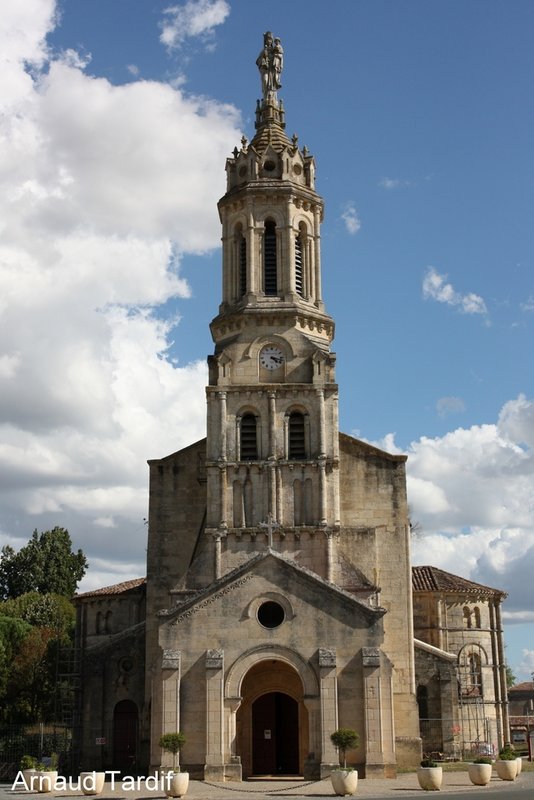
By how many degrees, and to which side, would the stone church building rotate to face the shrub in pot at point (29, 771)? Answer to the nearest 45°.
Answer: approximately 45° to its right

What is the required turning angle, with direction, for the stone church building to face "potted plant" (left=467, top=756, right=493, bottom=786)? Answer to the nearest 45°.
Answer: approximately 45° to its left

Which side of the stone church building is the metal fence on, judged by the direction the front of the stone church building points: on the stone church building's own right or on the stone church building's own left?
on the stone church building's own right

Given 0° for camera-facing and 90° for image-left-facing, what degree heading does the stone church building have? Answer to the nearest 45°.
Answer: approximately 0°

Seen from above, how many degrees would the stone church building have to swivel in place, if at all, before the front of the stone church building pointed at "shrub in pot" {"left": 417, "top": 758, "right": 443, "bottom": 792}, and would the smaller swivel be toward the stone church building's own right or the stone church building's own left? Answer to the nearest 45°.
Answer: approximately 45° to the stone church building's own left

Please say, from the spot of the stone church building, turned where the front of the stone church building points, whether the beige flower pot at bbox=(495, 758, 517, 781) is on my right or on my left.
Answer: on my left
